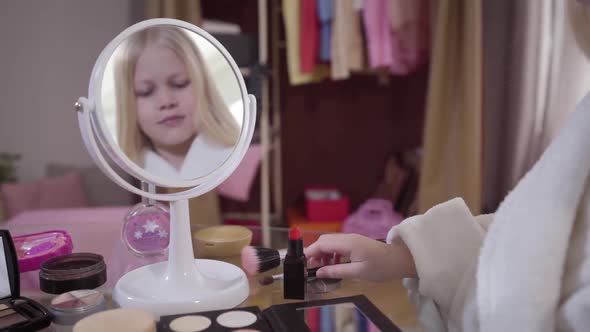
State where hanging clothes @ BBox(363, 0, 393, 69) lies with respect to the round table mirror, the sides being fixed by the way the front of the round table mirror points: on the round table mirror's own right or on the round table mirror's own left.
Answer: on the round table mirror's own left

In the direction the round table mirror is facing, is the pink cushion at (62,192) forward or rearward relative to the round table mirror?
rearward

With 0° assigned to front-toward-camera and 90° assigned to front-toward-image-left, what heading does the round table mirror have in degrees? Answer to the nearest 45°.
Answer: approximately 315°
